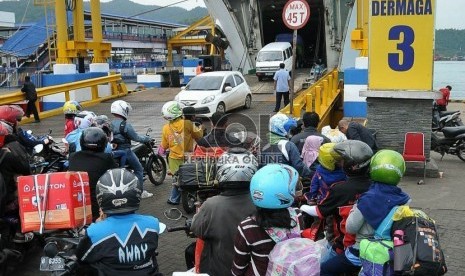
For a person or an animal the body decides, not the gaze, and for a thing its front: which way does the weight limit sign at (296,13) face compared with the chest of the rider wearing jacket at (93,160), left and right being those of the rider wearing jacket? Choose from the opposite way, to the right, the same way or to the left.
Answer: the opposite way

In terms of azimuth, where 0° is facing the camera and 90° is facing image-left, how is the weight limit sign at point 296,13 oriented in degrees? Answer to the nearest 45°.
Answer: approximately 0°

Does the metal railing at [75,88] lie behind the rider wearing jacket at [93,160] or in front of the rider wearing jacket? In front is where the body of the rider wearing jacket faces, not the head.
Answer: in front

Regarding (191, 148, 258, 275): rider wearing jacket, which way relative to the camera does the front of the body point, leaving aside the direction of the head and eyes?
away from the camera

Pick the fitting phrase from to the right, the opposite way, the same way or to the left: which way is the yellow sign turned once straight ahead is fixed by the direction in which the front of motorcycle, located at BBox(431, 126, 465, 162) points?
to the left

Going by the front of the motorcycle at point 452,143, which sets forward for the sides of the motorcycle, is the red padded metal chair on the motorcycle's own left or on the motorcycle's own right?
on the motorcycle's own left

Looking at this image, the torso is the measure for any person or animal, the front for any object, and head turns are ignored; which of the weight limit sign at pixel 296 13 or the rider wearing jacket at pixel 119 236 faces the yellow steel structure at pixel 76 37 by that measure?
the rider wearing jacket

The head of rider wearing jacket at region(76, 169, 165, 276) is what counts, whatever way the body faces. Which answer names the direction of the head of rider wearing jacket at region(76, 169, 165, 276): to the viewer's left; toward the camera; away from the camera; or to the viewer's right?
away from the camera

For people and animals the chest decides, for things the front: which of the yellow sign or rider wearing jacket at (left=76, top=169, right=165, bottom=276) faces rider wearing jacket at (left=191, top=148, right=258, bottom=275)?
the yellow sign

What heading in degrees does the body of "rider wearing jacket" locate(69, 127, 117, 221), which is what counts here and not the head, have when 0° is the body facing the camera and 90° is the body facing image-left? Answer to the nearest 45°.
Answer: approximately 180°

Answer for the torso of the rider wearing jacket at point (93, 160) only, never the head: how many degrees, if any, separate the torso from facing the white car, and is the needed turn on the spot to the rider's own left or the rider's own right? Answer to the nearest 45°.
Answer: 0° — they already face it

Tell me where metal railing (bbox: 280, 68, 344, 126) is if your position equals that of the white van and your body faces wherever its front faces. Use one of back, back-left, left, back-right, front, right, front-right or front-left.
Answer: front-left

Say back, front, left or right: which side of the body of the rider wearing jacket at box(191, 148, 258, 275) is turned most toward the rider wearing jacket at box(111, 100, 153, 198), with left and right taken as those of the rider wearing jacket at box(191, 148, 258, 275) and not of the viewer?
front

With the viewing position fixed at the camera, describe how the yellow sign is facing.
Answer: facing the viewer

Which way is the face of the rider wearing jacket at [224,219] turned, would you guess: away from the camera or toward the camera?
away from the camera

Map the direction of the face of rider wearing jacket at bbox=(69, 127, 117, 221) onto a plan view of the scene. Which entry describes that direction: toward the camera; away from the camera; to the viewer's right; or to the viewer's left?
away from the camera
